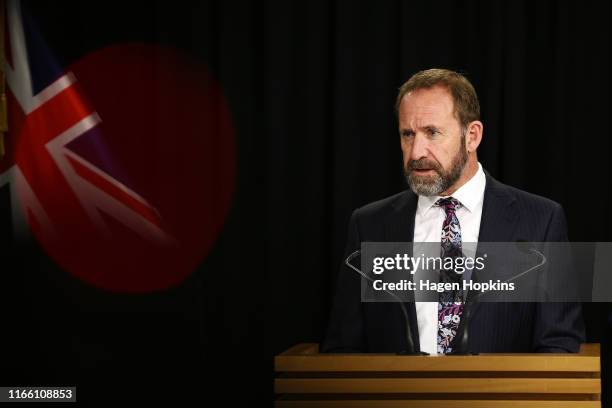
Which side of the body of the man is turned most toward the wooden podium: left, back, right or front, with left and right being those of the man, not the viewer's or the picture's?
front

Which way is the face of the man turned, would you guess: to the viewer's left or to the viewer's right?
to the viewer's left

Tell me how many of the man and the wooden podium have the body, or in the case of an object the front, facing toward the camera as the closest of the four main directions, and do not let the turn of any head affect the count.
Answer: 2

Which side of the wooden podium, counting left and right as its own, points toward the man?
back

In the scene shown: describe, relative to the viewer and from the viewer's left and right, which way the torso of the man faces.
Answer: facing the viewer

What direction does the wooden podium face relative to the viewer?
toward the camera
